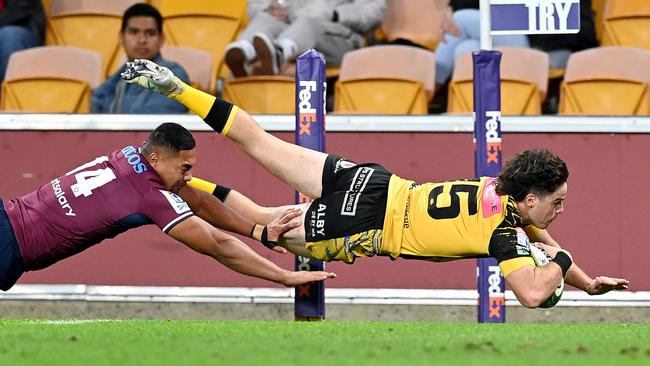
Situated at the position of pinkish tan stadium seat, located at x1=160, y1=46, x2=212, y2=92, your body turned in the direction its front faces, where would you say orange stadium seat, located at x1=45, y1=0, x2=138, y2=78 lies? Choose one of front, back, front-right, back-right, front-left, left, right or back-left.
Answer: back-right

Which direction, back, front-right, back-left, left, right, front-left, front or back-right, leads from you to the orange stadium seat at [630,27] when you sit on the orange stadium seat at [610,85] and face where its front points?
back

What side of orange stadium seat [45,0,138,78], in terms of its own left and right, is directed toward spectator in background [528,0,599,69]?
left

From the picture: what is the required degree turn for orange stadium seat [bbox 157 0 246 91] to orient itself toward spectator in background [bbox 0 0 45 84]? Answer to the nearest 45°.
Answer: approximately 90° to its right

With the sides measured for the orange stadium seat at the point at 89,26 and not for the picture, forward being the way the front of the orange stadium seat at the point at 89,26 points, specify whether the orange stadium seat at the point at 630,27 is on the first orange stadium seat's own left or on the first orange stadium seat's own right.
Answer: on the first orange stadium seat's own left

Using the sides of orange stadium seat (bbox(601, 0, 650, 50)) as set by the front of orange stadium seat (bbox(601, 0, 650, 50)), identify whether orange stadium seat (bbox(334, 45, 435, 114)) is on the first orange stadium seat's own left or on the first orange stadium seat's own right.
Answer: on the first orange stadium seat's own right

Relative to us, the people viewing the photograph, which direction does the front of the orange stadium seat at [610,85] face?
facing the viewer

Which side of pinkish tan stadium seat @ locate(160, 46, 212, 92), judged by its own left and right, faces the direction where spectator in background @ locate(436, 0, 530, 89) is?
left

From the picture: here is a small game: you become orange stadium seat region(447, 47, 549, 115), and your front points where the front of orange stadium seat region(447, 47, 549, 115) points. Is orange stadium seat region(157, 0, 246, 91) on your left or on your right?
on your right

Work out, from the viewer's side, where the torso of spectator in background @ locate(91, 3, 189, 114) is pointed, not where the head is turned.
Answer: toward the camera

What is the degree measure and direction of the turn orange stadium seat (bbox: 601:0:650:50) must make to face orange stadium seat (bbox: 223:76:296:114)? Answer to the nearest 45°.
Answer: approximately 45° to its right

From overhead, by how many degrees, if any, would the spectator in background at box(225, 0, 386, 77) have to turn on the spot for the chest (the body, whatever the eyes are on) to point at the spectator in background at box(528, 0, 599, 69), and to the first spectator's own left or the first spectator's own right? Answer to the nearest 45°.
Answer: approximately 135° to the first spectator's own left

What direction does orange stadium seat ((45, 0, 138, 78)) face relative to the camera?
toward the camera

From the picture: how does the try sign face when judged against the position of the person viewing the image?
facing the viewer
